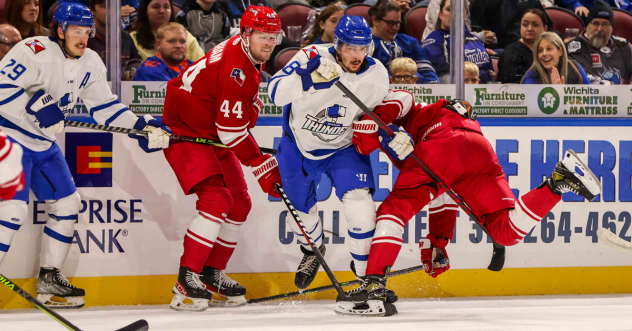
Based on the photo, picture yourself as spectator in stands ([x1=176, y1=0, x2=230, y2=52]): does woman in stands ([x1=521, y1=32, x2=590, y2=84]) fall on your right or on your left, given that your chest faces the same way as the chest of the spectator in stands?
on your left

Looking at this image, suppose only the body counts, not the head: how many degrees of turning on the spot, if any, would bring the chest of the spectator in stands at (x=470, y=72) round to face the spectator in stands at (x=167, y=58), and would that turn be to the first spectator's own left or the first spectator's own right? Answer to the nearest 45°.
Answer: approximately 90° to the first spectator's own right

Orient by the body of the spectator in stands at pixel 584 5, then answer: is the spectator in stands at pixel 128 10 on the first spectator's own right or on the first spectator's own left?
on the first spectator's own right

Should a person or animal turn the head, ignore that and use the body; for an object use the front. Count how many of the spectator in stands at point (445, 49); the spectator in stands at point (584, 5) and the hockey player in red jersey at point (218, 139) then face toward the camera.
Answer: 2

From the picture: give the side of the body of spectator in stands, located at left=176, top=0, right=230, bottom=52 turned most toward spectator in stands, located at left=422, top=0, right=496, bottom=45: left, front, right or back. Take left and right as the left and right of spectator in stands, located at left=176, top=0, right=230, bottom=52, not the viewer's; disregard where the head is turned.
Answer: left

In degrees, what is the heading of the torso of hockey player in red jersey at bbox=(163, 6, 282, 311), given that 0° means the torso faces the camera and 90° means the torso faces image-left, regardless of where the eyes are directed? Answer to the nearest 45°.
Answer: approximately 270°
